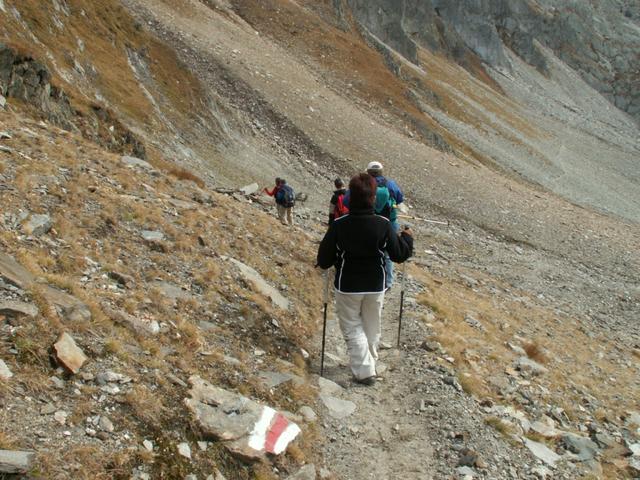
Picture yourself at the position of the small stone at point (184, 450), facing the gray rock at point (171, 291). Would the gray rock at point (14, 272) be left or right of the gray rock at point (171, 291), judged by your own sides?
left

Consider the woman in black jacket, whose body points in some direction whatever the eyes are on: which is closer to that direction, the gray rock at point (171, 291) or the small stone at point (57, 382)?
the gray rock

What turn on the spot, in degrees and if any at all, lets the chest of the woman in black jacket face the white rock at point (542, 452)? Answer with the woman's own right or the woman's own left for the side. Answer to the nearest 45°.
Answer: approximately 90° to the woman's own right

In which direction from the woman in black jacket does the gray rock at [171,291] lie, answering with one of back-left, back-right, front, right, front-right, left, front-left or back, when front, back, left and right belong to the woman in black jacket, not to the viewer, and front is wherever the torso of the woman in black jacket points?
left

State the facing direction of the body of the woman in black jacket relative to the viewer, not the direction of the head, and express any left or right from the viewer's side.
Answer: facing away from the viewer

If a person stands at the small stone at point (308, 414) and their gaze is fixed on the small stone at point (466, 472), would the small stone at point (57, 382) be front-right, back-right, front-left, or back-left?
back-right

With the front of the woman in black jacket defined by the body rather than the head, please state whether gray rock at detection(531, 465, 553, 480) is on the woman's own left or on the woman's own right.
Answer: on the woman's own right

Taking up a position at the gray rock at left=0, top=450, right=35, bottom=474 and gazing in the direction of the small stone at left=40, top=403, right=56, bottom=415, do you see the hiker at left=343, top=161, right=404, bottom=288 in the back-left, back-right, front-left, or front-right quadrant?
front-right

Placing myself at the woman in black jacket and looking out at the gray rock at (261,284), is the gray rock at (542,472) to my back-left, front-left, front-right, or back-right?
back-right

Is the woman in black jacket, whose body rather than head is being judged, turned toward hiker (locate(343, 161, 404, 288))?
yes

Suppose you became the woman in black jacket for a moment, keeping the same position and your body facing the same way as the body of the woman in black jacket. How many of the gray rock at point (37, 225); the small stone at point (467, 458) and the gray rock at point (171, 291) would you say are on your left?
2

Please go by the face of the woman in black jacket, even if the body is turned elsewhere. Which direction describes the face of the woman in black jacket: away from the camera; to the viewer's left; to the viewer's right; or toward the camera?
away from the camera
